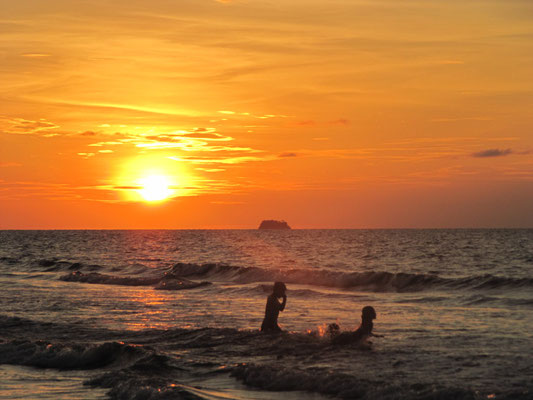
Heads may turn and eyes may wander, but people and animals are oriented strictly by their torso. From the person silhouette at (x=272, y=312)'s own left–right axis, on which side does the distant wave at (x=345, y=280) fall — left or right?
on its left

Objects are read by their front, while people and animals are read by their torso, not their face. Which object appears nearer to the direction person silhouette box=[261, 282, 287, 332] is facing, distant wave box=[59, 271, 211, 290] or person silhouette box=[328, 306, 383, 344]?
the person silhouette

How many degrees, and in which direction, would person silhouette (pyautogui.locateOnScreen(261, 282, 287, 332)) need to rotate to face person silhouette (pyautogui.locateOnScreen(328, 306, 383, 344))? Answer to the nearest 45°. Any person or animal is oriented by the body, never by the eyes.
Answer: approximately 45° to its right
